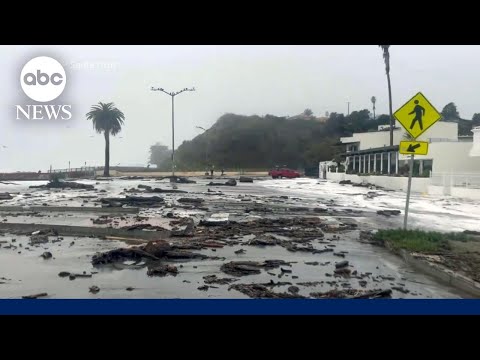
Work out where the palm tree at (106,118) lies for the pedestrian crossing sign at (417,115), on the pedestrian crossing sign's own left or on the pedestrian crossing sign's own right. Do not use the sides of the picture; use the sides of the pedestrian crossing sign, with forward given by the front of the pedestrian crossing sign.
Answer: on the pedestrian crossing sign's own right

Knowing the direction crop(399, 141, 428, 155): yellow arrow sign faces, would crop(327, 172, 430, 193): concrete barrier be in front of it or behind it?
behind

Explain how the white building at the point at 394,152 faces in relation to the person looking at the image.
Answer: facing the viewer and to the left of the viewer

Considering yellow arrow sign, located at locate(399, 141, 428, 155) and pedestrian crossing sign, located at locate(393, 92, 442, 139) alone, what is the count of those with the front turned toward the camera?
2

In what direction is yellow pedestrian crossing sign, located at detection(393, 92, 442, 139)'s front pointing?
toward the camera
